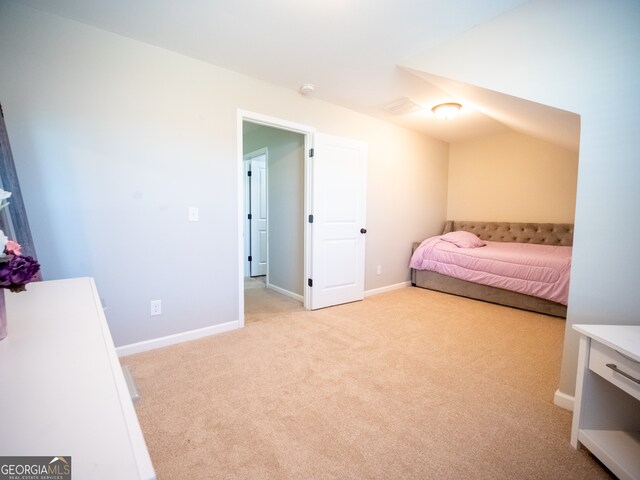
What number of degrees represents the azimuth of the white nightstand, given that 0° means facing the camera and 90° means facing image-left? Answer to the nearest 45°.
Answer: approximately 45°

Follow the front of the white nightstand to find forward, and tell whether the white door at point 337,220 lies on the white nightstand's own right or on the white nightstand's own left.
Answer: on the white nightstand's own right

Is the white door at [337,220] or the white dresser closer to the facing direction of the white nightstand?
the white dresser

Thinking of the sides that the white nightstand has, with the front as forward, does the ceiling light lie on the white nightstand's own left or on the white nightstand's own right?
on the white nightstand's own right

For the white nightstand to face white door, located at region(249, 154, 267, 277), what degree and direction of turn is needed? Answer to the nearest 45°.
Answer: approximately 45° to its right

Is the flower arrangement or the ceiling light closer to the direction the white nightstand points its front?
the flower arrangement

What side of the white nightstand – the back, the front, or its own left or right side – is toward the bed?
right

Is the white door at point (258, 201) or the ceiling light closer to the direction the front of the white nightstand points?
the white door

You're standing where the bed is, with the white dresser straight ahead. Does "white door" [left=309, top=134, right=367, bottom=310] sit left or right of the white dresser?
right

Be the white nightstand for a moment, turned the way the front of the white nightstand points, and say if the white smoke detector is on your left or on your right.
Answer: on your right
